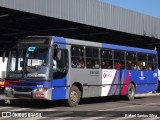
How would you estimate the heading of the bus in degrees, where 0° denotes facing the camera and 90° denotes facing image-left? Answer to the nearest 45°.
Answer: approximately 45°
